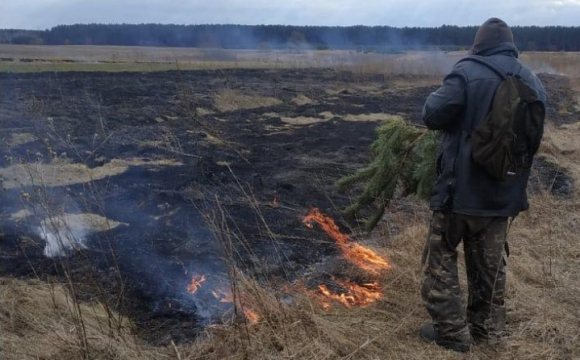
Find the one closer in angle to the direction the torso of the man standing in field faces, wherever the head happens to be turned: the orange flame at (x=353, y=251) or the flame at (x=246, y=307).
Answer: the orange flame

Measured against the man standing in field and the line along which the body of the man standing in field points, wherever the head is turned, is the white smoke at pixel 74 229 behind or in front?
in front

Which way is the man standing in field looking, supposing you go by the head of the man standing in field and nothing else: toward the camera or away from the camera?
away from the camera

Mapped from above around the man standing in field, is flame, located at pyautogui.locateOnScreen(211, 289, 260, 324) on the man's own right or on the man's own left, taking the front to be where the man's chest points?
on the man's own left

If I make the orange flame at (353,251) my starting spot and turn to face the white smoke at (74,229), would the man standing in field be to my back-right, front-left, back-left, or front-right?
back-left

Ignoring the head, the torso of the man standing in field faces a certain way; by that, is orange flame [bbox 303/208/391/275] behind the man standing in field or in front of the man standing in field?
in front

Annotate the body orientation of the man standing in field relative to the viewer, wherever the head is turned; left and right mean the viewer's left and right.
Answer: facing away from the viewer and to the left of the viewer

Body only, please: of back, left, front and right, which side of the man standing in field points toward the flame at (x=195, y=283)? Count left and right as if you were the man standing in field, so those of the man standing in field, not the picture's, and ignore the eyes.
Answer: left

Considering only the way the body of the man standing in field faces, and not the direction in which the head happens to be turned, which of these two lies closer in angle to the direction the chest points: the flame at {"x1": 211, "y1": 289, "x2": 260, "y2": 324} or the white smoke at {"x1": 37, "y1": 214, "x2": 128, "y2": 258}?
the white smoke

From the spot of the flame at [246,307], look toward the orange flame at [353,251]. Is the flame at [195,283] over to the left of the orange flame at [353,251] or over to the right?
left
